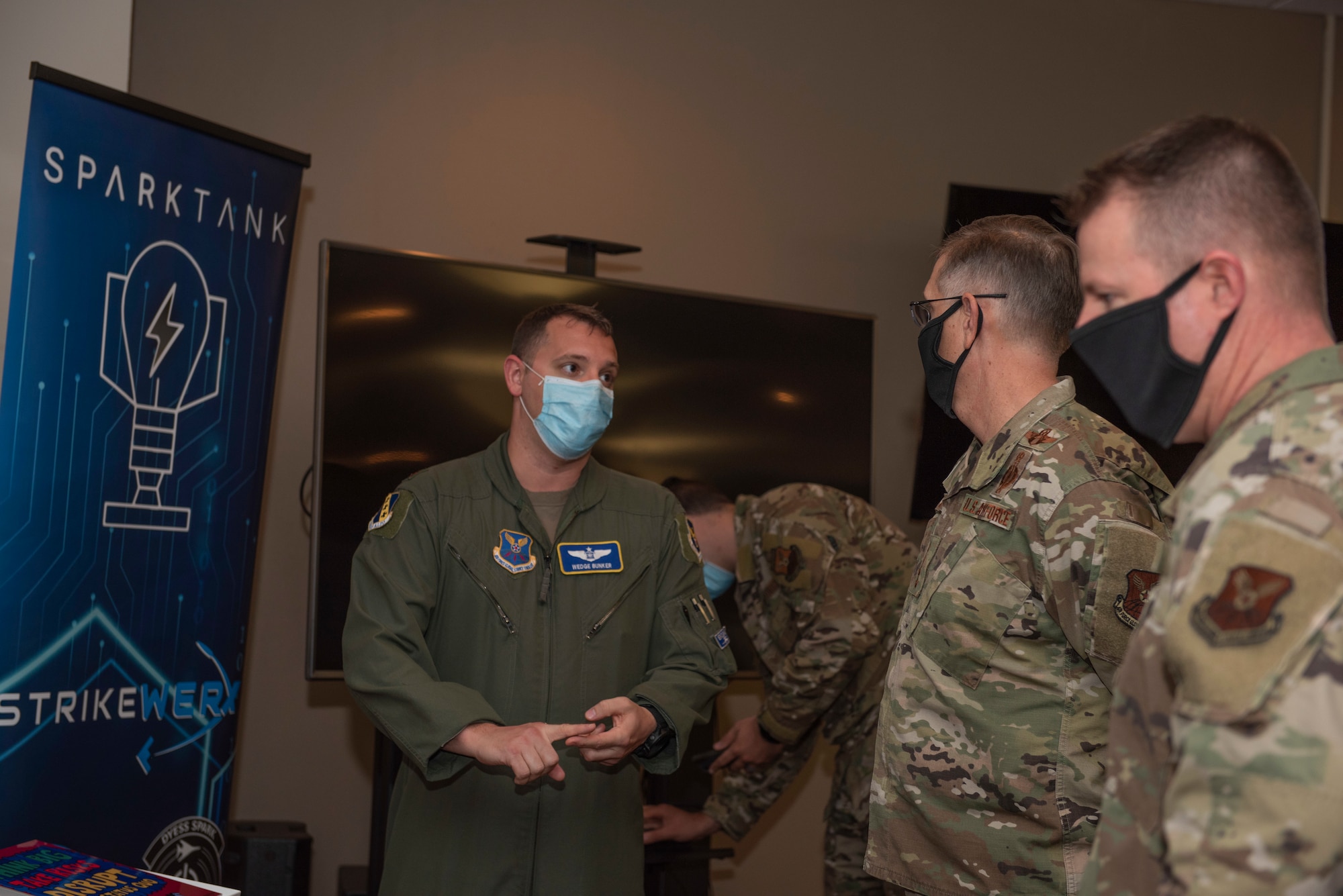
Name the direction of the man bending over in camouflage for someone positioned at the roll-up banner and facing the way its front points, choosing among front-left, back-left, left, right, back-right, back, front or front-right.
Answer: front-left

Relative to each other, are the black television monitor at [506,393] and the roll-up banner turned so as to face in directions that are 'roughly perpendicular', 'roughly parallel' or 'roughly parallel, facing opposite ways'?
roughly parallel

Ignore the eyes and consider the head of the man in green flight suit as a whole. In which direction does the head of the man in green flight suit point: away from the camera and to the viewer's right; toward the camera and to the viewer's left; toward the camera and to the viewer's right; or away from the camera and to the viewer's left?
toward the camera and to the viewer's right

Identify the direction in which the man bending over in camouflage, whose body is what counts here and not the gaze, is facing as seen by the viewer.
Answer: to the viewer's left

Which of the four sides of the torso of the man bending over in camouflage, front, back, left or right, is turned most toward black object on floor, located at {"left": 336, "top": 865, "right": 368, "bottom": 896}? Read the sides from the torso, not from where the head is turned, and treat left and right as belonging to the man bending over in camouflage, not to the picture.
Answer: front

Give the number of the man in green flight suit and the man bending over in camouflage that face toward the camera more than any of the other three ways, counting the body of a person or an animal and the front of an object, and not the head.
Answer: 1

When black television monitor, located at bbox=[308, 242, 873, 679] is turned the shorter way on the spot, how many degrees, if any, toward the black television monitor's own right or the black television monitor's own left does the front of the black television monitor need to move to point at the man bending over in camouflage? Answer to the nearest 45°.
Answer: approximately 45° to the black television monitor's own left

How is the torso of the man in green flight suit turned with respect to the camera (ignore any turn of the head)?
toward the camera

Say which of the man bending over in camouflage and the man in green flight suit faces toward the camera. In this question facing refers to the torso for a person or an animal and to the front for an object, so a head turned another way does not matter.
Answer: the man in green flight suit

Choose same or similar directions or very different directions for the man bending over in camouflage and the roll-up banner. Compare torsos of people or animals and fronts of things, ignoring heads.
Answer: very different directions

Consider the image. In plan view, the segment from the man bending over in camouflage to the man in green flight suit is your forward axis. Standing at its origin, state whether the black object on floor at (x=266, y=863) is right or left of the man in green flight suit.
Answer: right

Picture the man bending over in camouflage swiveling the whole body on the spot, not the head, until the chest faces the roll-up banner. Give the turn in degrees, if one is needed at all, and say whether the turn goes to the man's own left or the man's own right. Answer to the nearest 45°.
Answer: approximately 45° to the man's own left
